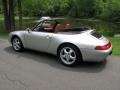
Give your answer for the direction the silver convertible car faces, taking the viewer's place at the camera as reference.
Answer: facing away from the viewer and to the left of the viewer

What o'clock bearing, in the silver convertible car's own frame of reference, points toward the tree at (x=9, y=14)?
The tree is roughly at 1 o'clock from the silver convertible car.
